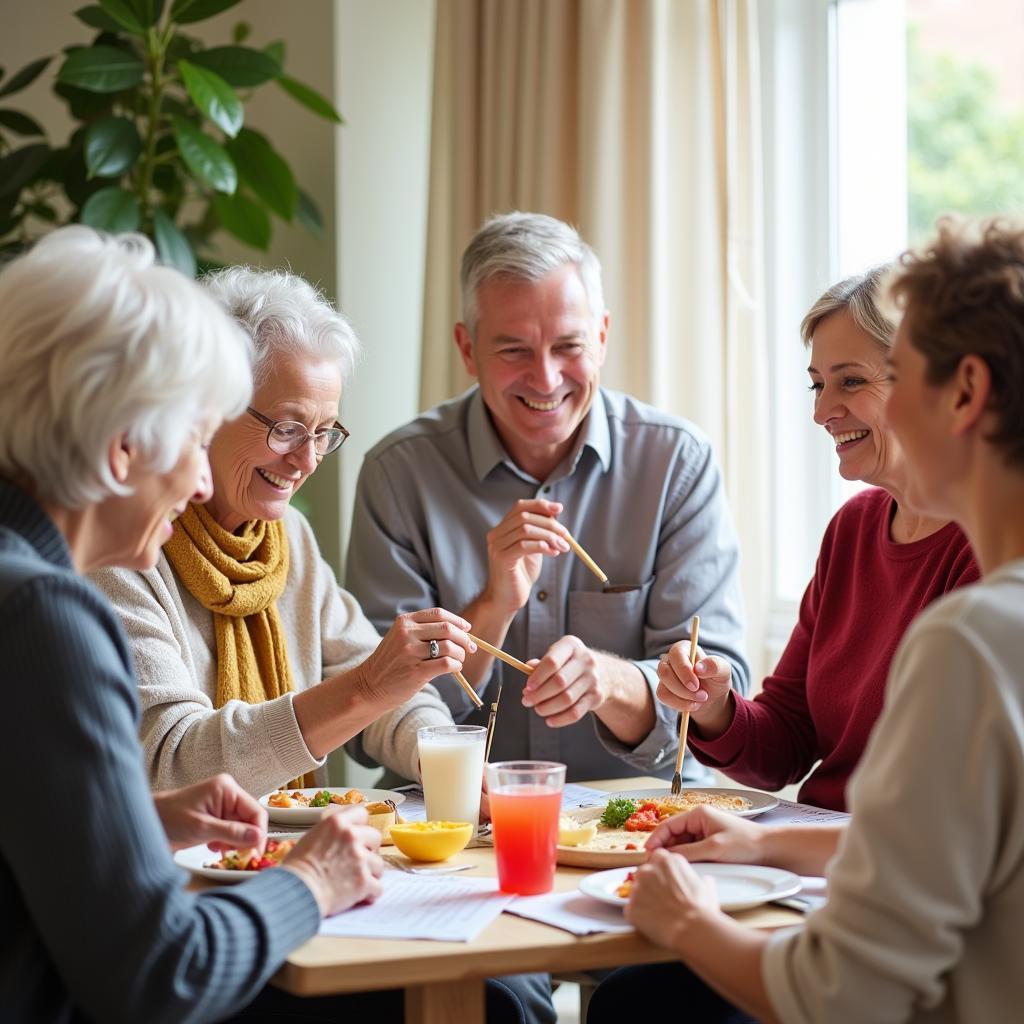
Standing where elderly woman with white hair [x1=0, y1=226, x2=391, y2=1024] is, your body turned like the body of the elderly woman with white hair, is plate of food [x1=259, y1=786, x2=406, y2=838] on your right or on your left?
on your left

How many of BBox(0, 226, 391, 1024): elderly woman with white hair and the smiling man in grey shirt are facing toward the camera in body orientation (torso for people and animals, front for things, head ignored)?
1

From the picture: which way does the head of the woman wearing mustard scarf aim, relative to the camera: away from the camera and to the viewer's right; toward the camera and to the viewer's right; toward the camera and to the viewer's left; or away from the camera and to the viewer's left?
toward the camera and to the viewer's right

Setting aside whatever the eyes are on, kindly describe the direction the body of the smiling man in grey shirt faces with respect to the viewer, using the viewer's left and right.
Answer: facing the viewer

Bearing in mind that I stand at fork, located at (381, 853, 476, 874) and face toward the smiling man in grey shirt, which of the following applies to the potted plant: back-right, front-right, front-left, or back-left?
front-left

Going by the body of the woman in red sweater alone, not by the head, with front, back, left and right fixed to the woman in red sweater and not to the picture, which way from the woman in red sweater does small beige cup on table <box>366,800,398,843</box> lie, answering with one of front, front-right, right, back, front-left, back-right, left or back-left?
front

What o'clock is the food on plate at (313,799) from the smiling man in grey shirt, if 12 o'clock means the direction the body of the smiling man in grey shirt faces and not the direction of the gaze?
The food on plate is roughly at 1 o'clock from the smiling man in grey shirt.

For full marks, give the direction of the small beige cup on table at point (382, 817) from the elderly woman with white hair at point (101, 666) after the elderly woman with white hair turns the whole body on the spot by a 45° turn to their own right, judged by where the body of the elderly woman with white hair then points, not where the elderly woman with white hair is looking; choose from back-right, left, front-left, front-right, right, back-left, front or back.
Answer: left

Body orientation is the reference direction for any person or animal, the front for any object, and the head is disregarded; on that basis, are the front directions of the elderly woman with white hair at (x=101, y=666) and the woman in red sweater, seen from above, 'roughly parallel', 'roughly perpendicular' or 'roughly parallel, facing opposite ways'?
roughly parallel, facing opposite ways

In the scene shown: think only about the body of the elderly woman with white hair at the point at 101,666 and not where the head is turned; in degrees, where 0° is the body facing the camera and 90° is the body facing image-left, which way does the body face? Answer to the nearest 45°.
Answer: approximately 270°

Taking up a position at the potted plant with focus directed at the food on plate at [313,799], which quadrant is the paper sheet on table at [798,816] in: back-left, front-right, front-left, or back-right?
front-left

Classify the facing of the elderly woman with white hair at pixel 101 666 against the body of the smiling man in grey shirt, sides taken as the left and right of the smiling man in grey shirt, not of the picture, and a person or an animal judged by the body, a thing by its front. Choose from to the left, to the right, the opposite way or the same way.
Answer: to the left

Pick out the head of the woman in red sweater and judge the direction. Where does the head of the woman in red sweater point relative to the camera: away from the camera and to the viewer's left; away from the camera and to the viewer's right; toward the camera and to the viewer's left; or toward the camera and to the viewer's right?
toward the camera and to the viewer's left

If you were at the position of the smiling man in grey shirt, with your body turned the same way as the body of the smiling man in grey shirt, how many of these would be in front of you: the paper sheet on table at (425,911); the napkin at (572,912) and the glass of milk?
3

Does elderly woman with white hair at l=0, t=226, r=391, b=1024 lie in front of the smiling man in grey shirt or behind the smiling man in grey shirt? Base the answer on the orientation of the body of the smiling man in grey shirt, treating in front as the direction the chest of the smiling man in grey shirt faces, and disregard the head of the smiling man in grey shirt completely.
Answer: in front

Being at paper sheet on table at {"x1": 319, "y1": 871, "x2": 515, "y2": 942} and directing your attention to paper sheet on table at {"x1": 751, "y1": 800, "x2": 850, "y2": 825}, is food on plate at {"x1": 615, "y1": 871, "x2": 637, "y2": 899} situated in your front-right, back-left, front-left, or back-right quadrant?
front-right

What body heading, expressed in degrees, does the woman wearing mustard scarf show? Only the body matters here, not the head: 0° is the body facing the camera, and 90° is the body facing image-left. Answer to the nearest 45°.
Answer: approximately 315°
